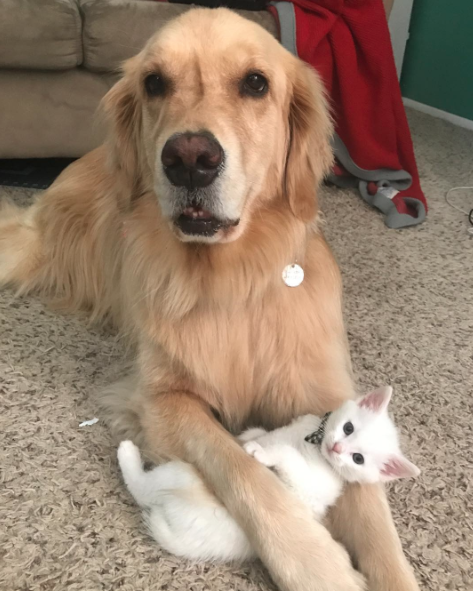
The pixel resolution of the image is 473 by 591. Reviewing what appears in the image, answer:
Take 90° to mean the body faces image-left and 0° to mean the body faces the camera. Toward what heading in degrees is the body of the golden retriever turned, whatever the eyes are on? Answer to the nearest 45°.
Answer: approximately 315°

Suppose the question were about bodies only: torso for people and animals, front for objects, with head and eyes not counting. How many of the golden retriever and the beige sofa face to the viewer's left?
0

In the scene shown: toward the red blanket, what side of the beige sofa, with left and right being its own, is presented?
left

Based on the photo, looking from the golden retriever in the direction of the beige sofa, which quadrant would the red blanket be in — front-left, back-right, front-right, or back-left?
front-right

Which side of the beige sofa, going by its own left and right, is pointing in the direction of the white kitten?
front

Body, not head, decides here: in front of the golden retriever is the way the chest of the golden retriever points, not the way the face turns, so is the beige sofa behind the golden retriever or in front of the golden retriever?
behind

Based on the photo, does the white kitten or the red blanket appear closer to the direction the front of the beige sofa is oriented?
the white kitten

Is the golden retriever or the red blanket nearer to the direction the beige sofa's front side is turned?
the golden retriever

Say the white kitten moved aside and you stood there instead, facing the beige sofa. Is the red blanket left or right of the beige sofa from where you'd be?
right

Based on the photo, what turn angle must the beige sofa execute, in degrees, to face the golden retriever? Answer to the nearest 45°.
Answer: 0° — it already faces it

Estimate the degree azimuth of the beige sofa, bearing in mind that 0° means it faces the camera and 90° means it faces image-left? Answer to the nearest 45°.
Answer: approximately 0°

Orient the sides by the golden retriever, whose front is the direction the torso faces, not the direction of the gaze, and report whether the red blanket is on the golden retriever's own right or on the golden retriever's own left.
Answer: on the golden retriever's own left

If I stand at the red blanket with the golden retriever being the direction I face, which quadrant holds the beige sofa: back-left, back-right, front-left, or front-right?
front-right
